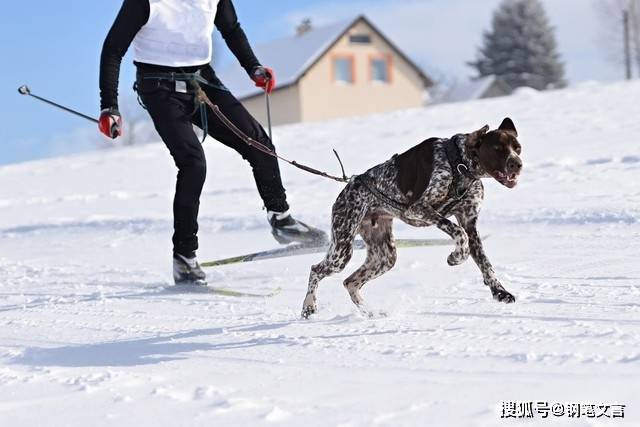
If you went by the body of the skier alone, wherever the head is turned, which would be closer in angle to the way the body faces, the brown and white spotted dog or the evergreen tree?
the brown and white spotted dog

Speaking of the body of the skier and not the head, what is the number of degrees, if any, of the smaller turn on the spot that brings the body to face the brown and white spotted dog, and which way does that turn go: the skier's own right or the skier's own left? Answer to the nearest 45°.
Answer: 0° — they already face it

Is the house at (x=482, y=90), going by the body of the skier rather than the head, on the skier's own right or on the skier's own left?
on the skier's own left

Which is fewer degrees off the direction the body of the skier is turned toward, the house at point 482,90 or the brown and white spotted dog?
the brown and white spotted dog

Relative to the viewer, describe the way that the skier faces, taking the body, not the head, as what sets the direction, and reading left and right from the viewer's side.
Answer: facing the viewer and to the right of the viewer

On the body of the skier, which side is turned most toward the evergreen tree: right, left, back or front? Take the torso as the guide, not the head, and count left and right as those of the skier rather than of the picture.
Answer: left
